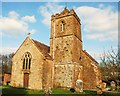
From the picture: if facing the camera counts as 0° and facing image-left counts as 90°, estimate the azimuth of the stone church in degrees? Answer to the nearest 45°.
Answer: approximately 45°
